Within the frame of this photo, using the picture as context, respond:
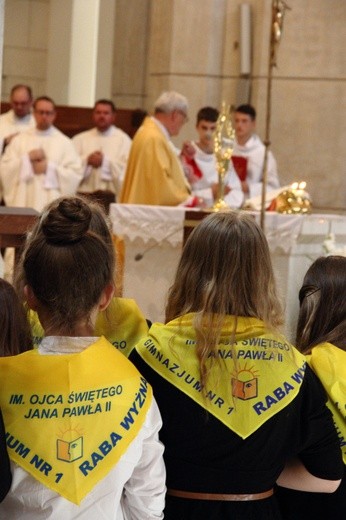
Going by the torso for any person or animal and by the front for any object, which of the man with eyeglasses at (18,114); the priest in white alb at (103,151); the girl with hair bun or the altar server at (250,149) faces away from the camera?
the girl with hair bun

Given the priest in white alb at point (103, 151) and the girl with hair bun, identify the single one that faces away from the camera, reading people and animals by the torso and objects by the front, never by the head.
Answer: the girl with hair bun

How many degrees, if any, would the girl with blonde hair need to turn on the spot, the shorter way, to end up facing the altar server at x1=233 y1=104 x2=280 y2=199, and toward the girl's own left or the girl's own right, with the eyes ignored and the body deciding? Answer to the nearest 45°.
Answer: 0° — they already face them

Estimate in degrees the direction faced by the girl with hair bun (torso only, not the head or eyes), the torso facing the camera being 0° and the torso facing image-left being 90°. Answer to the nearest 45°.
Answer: approximately 180°

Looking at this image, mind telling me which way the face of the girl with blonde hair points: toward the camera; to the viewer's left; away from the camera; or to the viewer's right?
away from the camera

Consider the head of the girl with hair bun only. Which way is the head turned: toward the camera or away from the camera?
away from the camera

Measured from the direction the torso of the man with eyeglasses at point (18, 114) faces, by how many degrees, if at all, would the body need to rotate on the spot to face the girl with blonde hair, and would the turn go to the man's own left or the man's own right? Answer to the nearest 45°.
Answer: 0° — they already face them

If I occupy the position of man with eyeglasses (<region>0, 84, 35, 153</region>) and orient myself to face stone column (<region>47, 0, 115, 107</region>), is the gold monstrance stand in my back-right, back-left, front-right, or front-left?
back-right

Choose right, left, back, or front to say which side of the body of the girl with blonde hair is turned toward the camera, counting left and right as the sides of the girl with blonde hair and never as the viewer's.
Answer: back

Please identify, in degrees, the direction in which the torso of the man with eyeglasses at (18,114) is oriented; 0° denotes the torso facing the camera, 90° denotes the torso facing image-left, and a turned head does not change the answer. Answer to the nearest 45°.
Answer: approximately 0°
